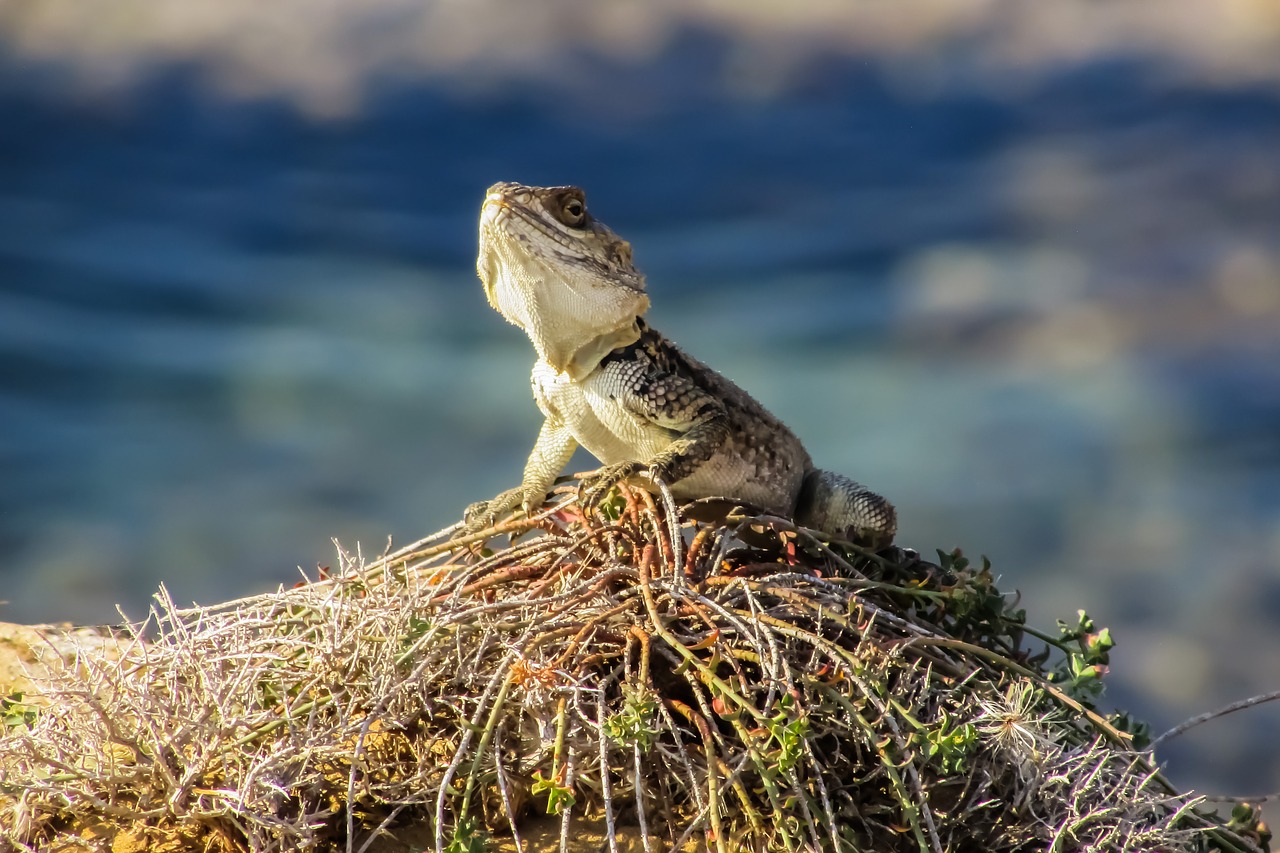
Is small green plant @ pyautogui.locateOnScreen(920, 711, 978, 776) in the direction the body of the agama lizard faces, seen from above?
no

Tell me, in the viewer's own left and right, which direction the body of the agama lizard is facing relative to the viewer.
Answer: facing the viewer and to the left of the viewer
